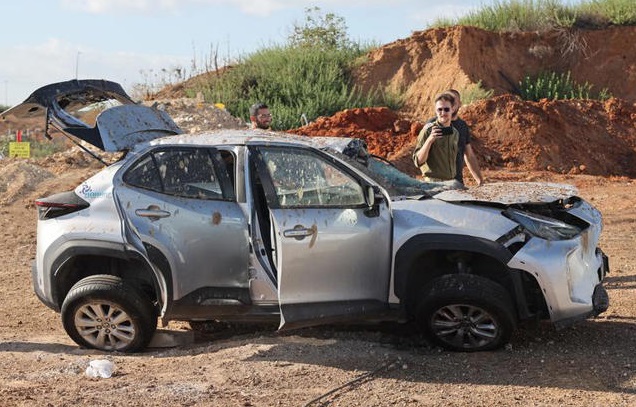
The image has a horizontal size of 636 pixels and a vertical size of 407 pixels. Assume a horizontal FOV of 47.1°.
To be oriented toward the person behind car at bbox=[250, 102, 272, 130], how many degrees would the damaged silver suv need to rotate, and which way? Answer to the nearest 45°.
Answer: approximately 90° to its left

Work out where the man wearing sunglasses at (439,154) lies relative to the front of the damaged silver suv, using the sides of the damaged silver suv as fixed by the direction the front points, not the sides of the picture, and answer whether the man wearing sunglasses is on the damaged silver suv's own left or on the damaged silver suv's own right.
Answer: on the damaged silver suv's own left

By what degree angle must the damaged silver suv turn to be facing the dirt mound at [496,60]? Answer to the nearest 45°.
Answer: approximately 90° to its left

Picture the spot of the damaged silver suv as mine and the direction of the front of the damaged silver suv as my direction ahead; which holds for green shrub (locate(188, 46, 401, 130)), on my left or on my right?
on my left

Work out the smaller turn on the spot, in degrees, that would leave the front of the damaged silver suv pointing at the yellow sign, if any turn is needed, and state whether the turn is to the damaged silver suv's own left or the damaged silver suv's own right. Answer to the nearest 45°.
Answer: approximately 135° to the damaged silver suv's own left

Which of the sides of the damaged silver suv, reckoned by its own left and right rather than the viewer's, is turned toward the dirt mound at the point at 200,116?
left

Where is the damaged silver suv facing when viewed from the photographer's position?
facing to the right of the viewer

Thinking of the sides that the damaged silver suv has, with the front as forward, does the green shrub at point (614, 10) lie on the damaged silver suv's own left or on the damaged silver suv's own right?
on the damaged silver suv's own left

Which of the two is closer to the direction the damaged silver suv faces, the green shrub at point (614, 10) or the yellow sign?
the green shrub
